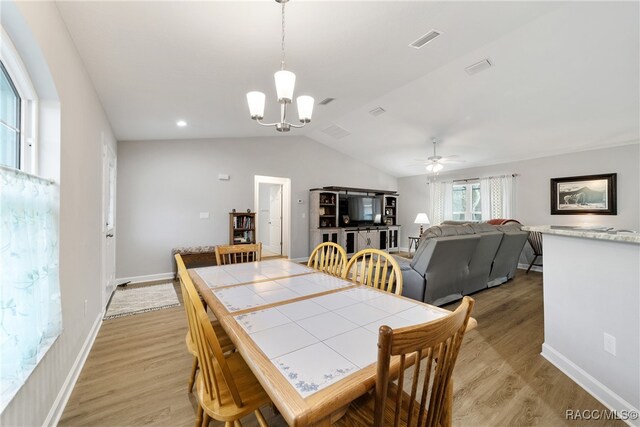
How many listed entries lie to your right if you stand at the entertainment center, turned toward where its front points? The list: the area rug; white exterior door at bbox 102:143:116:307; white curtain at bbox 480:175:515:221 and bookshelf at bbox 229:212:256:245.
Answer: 3

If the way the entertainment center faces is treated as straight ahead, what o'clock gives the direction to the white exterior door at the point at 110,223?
The white exterior door is roughly at 3 o'clock from the entertainment center.

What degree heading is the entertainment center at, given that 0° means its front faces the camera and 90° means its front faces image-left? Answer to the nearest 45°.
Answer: approximately 315°

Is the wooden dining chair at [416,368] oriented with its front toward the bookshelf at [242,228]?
yes

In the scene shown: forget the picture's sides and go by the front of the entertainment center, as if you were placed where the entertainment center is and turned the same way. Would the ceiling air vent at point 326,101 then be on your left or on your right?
on your right

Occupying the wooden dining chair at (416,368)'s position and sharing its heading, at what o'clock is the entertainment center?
The entertainment center is roughly at 1 o'clock from the wooden dining chair.

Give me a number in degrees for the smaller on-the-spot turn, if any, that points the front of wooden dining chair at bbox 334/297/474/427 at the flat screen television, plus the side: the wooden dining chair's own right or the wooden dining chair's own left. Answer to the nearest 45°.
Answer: approximately 45° to the wooden dining chair's own right

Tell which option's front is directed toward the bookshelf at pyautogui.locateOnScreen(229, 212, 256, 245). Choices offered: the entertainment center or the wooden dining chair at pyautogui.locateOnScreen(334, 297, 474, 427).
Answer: the wooden dining chair

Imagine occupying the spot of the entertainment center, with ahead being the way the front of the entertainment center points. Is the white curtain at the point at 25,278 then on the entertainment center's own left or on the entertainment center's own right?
on the entertainment center's own right

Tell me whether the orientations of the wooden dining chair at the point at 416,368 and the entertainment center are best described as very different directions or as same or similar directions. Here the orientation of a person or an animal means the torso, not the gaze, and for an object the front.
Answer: very different directions

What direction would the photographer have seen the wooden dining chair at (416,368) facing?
facing away from the viewer and to the left of the viewer
